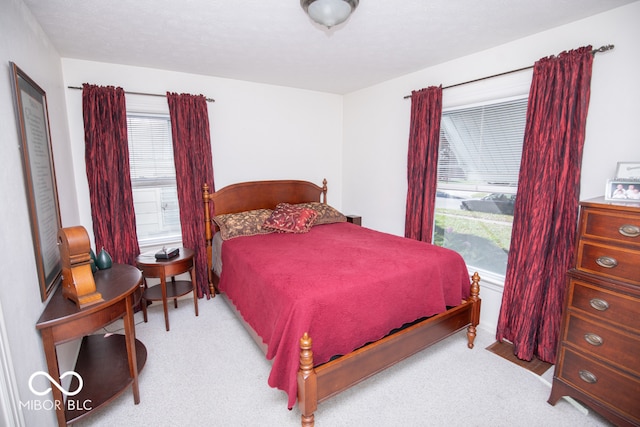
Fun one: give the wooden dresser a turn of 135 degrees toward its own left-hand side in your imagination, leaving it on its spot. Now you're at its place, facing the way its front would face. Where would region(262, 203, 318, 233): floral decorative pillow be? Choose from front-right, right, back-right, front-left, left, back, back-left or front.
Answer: back

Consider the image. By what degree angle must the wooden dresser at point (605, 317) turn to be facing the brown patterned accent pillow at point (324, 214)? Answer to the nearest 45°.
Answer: approximately 45° to its right

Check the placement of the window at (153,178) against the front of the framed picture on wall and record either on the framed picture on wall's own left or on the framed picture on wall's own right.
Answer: on the framed picture on wall's own left

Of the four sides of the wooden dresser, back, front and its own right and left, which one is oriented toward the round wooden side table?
front

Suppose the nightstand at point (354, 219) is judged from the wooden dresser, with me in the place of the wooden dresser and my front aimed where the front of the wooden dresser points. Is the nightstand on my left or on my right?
on my right

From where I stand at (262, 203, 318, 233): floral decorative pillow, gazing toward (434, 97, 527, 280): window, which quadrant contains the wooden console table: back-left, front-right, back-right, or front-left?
back-right

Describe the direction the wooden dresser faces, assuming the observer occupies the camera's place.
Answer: facing the viewer and to the left of the viewer

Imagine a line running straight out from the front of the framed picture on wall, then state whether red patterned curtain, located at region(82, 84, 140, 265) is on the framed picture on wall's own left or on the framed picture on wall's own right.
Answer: on the framed picture on wall's own left

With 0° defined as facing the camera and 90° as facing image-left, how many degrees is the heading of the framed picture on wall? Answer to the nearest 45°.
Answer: approximately 270°

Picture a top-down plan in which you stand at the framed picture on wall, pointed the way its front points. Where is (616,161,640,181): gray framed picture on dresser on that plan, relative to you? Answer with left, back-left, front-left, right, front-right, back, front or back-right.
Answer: front-right
